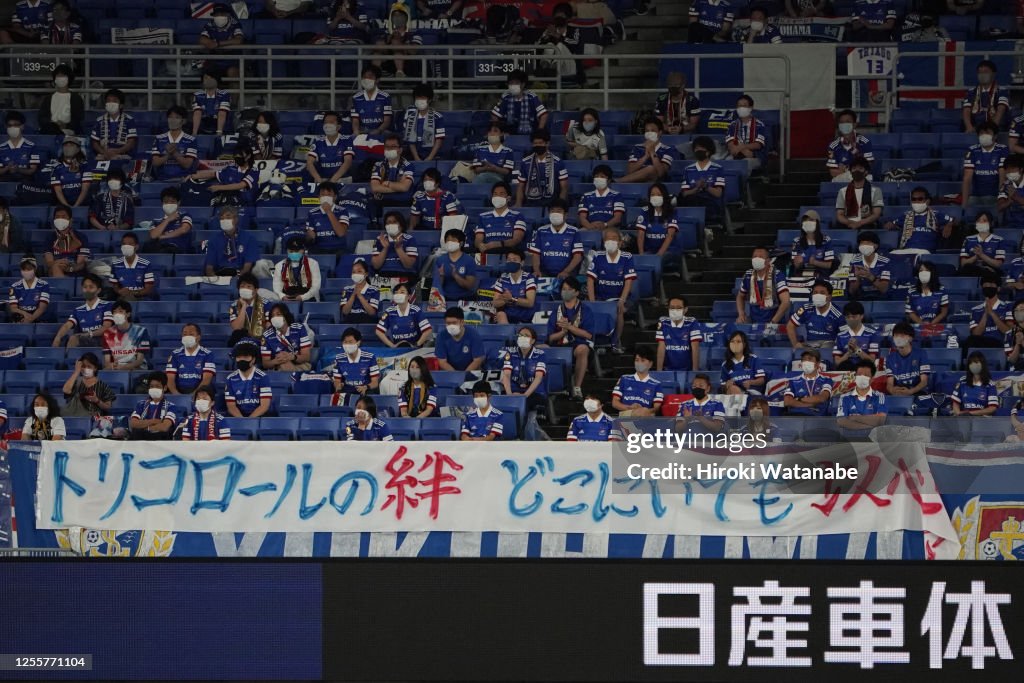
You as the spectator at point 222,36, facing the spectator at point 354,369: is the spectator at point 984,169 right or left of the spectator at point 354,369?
left

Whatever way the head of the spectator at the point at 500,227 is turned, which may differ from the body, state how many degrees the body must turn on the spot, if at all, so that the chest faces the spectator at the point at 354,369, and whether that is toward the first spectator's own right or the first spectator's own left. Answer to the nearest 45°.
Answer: approximately 45° to the first spectator's own right

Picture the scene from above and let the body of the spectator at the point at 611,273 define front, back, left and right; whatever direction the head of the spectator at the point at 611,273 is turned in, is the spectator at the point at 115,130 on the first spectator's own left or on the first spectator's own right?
on the first spectator's own right

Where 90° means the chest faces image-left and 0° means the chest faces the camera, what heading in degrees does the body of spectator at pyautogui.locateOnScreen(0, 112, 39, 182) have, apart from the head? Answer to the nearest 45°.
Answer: approximately 0°

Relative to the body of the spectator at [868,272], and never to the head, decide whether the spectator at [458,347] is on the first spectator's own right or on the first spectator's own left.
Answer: on the first spectator's own right

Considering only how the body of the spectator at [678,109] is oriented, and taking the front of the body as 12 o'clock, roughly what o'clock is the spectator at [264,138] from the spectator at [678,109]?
the spectator at [264,138] is roughly at 3 o'clock from the spectator at [678,109].

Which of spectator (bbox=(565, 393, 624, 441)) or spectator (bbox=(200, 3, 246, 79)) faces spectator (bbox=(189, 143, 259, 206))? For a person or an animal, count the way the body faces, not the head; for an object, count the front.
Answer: spectator (bbox=(200, 3, 246, 79))

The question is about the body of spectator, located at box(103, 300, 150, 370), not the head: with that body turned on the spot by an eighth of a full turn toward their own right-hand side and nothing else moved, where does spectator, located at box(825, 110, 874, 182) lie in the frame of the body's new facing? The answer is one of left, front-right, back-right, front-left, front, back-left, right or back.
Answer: back-left

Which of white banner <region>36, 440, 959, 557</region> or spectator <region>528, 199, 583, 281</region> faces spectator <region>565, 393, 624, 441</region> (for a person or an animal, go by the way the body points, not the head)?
spectator <region>528, 199, 583, 281</region>

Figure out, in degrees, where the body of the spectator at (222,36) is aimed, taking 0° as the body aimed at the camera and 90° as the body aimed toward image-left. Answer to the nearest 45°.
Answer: approximately 0°

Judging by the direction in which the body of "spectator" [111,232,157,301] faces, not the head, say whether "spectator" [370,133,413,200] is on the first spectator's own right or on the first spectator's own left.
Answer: on the first spectator's own left
